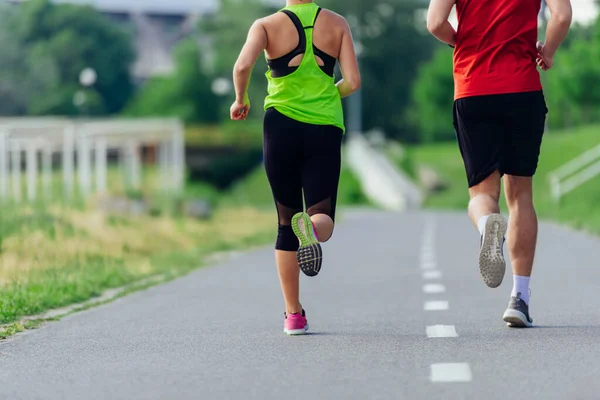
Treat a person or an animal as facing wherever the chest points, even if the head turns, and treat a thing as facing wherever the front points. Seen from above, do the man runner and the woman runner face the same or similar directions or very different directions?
same or similar directions

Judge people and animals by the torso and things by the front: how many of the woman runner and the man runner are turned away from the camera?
2

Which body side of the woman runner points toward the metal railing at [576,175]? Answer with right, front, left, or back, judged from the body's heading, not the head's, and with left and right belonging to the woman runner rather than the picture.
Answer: front

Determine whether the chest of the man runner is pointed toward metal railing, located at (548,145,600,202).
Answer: yes

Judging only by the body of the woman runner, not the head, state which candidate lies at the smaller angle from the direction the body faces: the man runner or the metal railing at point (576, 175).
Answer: the metal railing

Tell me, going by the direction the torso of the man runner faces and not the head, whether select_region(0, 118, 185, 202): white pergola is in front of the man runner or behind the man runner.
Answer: in front

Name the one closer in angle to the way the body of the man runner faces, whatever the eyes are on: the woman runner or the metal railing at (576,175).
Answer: the metal railing

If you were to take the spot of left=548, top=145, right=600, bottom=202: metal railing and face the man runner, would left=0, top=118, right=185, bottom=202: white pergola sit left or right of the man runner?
right

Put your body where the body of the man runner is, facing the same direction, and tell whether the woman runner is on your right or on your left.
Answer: on your left

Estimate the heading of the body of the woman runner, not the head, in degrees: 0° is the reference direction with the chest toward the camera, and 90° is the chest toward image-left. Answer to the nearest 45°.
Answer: approximately 180°

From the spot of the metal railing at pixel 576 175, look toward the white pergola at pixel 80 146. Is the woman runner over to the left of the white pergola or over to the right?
left

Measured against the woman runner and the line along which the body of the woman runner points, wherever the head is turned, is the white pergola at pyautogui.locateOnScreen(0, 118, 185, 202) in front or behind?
in front

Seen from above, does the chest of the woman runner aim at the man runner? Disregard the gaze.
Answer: no

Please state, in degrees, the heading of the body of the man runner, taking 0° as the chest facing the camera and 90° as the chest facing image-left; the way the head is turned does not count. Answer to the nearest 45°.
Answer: approximately 180°
